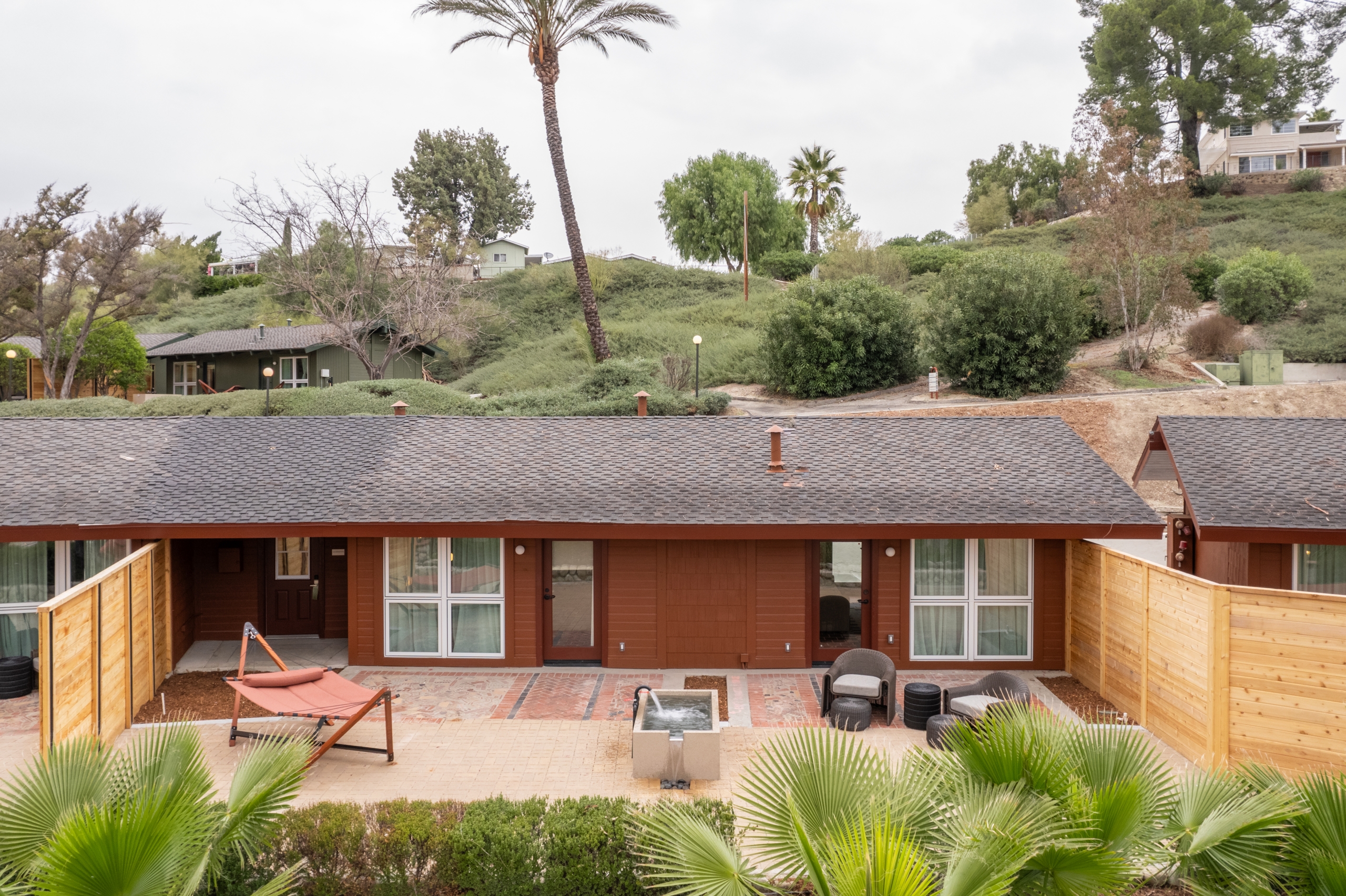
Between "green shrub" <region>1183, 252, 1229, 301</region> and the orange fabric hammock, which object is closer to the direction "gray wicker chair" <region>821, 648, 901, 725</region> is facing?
the orange fabric hammock

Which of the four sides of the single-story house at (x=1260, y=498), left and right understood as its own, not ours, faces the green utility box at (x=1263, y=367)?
back

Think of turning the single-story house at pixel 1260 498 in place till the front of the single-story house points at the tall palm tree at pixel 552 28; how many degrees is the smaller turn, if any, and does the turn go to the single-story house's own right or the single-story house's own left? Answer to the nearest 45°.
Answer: approximately 135° to the single-story house's own right

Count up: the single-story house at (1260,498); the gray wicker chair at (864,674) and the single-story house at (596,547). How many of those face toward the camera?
3

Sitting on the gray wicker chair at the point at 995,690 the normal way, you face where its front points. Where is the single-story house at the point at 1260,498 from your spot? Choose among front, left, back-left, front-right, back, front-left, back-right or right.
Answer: back

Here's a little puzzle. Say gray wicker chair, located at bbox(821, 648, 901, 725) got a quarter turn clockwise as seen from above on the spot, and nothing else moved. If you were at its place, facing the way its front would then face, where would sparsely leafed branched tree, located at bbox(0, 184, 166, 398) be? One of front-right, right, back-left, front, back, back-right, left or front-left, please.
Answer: front-right

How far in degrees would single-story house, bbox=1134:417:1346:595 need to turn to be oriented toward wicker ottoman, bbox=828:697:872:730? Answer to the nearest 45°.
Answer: approximately 45° to its right

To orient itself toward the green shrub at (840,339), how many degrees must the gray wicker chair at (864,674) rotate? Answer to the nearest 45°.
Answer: approximately 180°

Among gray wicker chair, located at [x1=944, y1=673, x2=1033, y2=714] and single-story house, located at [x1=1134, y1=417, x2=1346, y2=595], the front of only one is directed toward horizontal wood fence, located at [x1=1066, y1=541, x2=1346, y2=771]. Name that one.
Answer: the single-story house

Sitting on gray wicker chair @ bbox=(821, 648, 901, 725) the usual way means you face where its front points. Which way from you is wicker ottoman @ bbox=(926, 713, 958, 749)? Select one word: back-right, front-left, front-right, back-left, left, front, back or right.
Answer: front-left

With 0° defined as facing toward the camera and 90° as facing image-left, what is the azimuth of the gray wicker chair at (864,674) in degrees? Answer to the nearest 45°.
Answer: approximately 0°

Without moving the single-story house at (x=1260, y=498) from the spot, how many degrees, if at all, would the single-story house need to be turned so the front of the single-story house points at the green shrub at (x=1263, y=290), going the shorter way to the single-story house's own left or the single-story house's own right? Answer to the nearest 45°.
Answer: approximately 180°

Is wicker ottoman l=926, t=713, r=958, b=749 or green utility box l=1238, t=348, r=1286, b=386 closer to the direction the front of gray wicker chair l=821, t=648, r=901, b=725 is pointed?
the wicker ottoman

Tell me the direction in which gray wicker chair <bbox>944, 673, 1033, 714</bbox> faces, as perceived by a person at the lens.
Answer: facing the viewer and to the left of the viewer

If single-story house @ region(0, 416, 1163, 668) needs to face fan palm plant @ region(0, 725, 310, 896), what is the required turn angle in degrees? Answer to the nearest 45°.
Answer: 0° — it already faces it
